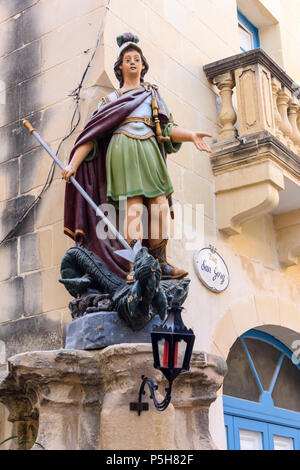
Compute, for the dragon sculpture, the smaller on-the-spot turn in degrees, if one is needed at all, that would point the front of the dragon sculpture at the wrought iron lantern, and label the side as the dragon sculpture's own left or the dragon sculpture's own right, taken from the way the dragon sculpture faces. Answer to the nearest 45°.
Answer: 0° — it already faces it

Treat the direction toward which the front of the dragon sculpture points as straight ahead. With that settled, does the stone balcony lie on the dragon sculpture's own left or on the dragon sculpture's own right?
on the dragon sculpture's own left

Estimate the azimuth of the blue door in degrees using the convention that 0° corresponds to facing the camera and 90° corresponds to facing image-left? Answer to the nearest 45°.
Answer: approximately 315°

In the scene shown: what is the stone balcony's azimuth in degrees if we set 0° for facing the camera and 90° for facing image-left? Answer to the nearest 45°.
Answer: approximately 315°

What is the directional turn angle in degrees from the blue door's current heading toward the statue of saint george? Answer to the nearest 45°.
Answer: approximately 45° to its right

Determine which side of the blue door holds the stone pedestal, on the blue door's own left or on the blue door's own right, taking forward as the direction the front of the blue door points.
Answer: on the blue door's own right

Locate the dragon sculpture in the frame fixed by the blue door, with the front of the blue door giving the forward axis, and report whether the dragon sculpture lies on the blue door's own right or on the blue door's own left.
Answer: on the blue door's own right

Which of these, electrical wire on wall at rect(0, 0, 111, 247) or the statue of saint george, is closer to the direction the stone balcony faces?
the statue of saint george

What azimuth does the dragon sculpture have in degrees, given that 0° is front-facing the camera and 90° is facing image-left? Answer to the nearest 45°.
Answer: approximately 315°
